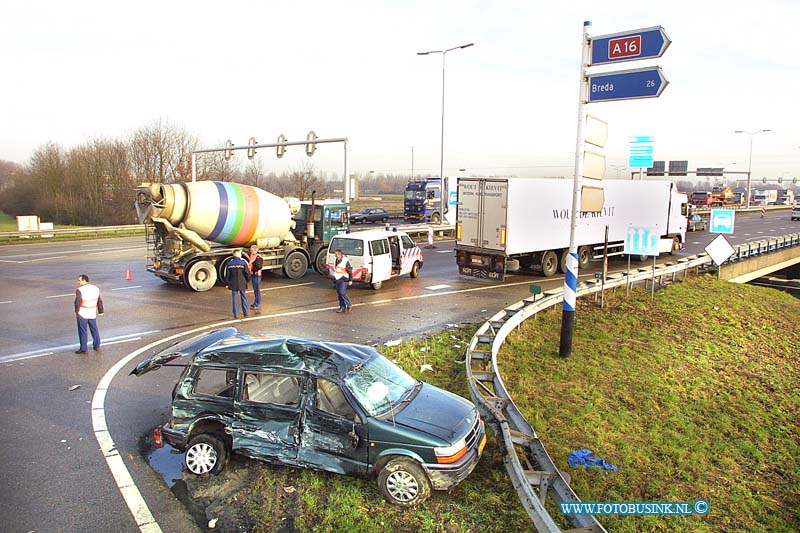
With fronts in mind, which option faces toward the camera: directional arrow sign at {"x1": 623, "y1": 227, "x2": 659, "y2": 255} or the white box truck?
the directional arrow sign

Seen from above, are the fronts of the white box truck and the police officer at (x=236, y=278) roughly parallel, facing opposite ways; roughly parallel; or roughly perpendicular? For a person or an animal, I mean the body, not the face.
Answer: roughly perpendicular

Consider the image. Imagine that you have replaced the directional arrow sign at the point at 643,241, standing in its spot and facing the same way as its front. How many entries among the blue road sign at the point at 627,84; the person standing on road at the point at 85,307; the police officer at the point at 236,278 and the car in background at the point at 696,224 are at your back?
1

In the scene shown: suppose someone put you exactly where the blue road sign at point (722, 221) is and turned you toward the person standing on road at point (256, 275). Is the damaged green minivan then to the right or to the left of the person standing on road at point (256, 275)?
left

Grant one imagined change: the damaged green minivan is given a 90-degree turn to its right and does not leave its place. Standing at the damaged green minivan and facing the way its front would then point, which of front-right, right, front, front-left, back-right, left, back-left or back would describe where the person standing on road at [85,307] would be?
right

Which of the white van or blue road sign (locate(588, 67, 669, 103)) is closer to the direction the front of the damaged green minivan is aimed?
the blue road sign

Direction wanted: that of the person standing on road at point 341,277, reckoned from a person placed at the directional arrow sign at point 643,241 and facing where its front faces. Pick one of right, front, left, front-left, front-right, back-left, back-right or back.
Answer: front-right

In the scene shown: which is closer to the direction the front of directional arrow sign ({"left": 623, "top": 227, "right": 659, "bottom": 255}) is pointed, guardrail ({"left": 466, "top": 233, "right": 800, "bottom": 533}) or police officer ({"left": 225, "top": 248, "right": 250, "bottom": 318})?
the guardrail

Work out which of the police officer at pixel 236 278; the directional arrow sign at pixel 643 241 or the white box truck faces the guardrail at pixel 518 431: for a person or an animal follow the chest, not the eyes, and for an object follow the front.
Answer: the directional arrow sign

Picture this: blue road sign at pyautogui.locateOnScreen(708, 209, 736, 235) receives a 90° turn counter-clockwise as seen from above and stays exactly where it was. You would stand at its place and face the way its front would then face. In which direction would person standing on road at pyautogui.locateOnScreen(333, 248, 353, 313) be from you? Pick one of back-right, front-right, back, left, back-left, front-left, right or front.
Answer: back-right

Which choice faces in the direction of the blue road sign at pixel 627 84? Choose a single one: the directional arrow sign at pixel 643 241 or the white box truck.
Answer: the directional arrow sign

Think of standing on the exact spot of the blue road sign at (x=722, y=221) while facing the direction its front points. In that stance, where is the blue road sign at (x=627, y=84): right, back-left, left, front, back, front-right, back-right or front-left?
front

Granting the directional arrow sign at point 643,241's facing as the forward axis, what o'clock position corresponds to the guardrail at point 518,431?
The guardrail is roughly at 12 o'clock from the directional arrow sign.

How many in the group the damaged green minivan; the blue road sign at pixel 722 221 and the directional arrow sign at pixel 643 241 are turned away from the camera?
0

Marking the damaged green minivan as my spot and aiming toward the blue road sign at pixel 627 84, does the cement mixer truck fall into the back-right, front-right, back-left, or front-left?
front-left
